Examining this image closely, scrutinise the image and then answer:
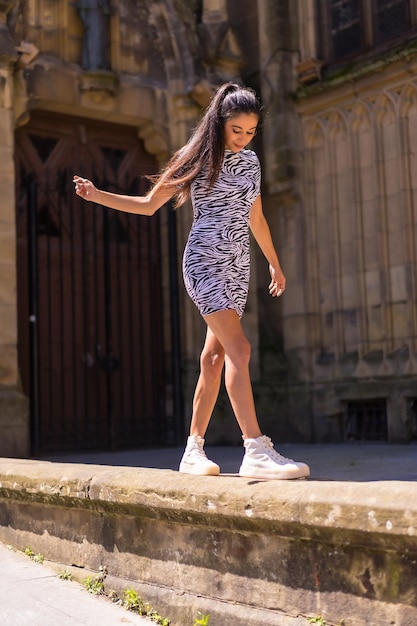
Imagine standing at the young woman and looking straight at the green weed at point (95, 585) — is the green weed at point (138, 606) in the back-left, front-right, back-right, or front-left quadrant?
front-left

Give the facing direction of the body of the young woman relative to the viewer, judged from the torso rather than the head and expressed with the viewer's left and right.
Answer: facing the viewer and to the right of the viewer
